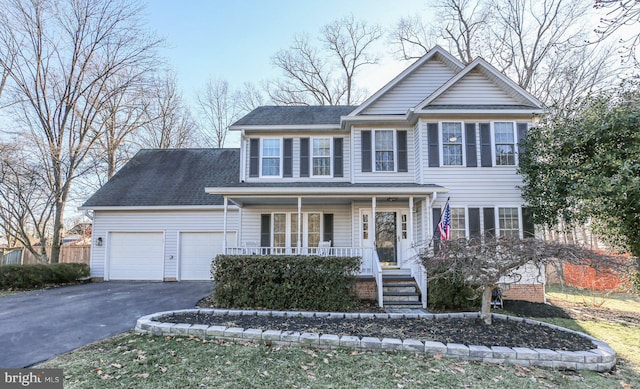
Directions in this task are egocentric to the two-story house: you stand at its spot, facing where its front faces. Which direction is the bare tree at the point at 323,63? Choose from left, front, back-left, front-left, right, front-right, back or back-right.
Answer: back

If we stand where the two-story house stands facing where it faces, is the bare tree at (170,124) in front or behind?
behind

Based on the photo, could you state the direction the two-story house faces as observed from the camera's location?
facing the viewer

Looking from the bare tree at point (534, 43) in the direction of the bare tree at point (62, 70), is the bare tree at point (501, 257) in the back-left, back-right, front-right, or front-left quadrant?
front-left

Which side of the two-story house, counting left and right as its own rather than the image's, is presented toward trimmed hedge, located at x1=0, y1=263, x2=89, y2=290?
right

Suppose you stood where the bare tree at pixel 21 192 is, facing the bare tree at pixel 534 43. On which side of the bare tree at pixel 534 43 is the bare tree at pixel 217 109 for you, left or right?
left

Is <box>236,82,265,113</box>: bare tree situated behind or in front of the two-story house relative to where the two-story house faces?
behind

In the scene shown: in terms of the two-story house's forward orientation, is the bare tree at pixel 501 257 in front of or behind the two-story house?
in front

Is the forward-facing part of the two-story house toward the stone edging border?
yes

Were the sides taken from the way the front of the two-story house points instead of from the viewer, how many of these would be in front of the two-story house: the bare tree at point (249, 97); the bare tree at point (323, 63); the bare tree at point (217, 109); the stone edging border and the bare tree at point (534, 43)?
1

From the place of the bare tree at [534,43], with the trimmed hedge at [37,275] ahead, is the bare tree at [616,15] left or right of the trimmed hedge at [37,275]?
left
